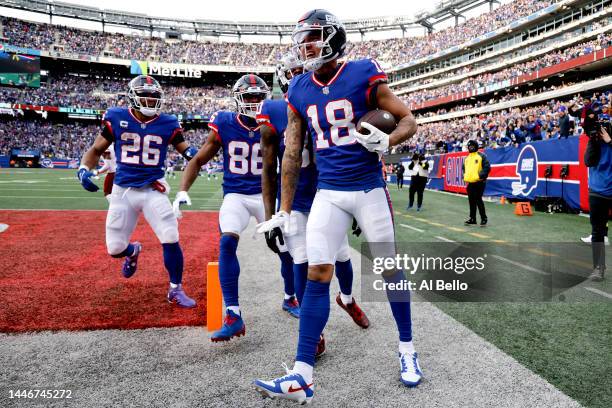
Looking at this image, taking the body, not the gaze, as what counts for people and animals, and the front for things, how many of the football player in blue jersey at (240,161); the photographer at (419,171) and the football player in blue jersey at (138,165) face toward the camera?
3

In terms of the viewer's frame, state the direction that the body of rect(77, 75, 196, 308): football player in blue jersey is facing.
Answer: toward the camera

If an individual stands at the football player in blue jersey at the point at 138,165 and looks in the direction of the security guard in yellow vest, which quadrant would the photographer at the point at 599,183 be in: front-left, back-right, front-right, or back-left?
front-right

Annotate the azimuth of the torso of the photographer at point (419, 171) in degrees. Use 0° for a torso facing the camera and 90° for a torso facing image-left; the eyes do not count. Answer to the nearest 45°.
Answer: approximately 0°

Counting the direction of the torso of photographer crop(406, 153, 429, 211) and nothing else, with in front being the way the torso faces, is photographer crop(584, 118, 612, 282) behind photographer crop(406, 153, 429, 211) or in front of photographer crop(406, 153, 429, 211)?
in front

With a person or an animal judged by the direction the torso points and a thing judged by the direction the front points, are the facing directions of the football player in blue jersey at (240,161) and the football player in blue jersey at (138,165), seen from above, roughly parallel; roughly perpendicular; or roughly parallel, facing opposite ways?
roughly parallel

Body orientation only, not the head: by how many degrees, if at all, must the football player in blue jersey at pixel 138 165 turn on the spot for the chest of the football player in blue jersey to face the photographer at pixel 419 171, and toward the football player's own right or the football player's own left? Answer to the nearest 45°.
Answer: approximately 135° to the football player's own left

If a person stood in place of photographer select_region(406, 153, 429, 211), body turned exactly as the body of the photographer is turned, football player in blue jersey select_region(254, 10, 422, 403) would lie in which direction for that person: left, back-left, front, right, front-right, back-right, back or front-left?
front

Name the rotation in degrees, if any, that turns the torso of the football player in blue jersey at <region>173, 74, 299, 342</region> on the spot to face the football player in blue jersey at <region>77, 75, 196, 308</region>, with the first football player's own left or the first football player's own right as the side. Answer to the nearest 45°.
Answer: approximately 135° to the first football player's own right

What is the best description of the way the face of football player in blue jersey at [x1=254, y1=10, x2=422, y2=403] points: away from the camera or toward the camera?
toward the camera

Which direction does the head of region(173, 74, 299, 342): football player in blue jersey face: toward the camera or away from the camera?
toward the camera

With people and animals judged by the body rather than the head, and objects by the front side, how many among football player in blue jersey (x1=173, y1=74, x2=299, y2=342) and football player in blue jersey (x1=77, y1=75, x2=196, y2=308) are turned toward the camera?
2

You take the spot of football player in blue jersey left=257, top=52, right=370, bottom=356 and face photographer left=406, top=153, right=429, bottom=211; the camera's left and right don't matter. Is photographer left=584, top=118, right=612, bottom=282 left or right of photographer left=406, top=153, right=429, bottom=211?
right

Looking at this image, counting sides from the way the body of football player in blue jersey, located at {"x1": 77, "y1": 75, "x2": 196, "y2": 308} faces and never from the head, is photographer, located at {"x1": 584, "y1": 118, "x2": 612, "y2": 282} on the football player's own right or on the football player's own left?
on the football player's own left

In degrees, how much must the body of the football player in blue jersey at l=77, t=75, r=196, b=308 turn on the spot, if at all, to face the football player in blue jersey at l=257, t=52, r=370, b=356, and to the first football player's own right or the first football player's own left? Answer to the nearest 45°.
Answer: approximately 45° to the first football player's own left

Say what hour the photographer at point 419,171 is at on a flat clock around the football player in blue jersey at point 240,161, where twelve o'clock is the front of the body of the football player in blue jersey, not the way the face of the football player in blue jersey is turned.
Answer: The photographer is roughly at 7 o'clock from the football player in blue jersey.
